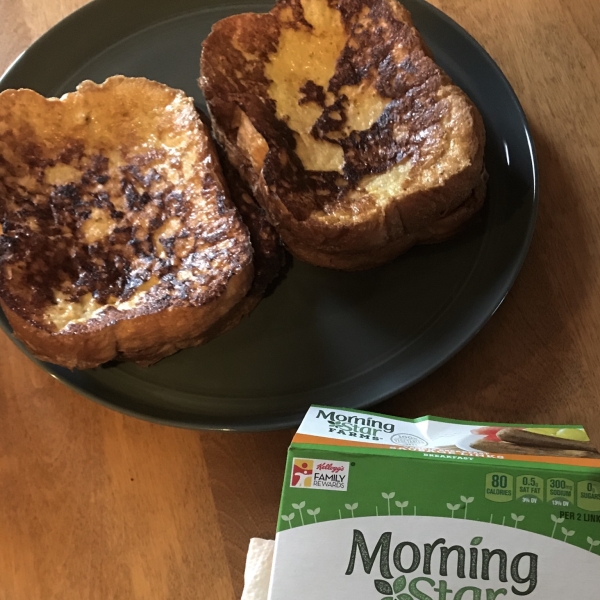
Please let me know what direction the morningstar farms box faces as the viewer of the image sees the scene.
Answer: facing the viewer
